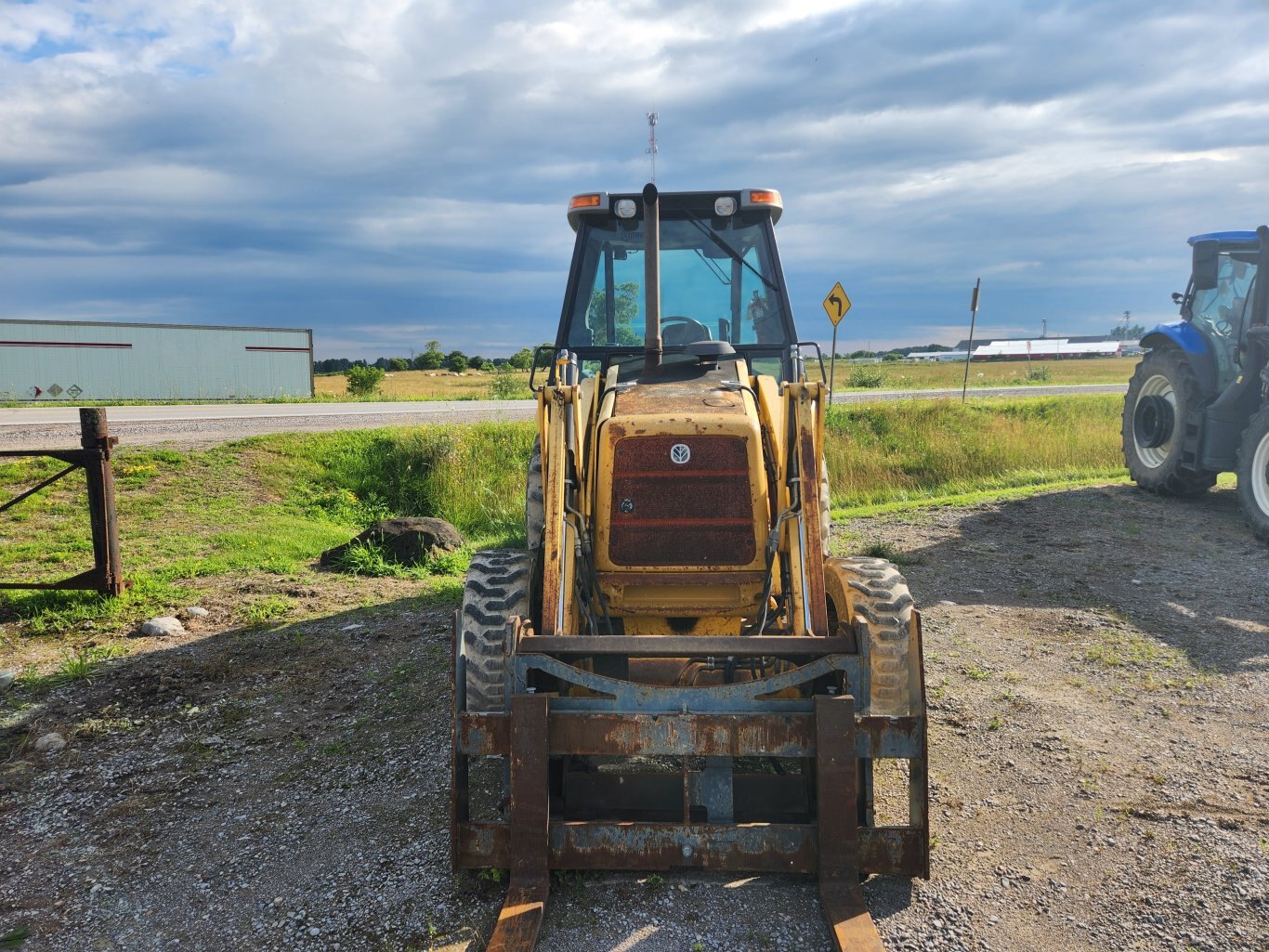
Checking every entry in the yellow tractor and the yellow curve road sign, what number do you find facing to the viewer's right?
0

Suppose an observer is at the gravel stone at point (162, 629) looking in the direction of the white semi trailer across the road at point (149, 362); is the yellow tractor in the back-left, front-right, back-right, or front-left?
back-right

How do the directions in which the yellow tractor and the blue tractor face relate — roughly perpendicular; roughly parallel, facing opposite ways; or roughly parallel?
roughly parallel

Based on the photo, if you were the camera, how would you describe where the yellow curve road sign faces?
facing the viewer and to the left of the viewer

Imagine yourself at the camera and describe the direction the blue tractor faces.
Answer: facing the viewer and to the right of the viewer

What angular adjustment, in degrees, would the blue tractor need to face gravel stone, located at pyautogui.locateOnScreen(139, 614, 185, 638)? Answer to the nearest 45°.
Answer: approximately 90° to its right

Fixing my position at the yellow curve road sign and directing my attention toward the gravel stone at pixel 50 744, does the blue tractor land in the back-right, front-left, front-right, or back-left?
front-left

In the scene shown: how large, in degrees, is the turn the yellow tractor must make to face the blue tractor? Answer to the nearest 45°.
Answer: approximately 135° to its left

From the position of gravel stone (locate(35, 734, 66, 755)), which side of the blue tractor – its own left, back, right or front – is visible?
right

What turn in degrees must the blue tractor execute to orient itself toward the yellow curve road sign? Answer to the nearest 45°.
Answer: approximately 180°

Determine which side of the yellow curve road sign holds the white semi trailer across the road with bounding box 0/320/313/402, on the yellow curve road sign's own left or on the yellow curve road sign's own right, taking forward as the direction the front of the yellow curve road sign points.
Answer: on the yellow curve road sign's own right

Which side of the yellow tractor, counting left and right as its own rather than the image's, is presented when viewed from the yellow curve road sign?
back

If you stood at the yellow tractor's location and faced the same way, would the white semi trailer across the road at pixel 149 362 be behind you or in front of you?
behind

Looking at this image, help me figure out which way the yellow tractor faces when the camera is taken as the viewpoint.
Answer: facing the viewer
